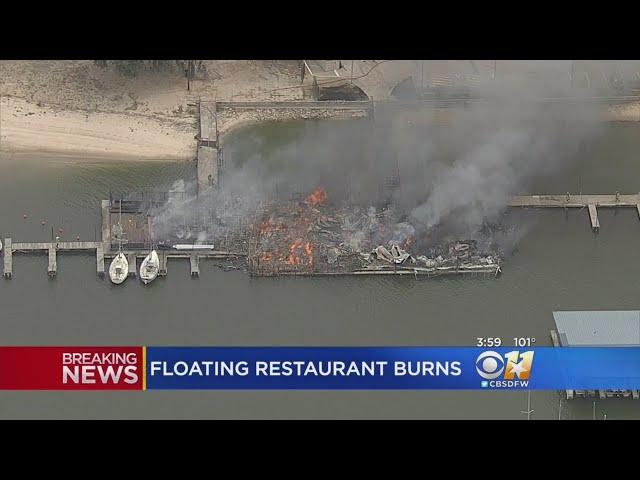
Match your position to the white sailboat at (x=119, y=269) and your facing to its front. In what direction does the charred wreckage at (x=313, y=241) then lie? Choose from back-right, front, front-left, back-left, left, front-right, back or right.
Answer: right

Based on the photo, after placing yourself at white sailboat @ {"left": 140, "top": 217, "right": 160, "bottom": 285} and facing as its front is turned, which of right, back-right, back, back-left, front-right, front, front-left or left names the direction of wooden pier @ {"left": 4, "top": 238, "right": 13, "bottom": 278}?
left

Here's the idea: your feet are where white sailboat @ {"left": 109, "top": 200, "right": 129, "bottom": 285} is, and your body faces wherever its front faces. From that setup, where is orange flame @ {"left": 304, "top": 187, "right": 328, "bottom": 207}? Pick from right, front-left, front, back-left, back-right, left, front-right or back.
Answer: right

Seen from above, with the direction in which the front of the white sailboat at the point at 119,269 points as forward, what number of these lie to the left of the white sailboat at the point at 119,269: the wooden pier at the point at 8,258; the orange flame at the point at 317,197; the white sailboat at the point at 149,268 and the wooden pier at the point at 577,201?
1

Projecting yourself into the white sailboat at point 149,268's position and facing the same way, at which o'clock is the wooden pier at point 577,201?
The wooden pier is roughly at 3 o'clock from the white sailboat.

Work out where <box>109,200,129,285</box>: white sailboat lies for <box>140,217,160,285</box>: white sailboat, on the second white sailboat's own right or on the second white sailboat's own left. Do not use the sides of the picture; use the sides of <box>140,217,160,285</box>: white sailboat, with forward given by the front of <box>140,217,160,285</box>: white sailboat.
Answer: on the second white sailboat's own left

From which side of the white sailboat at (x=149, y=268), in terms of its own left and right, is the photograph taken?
back

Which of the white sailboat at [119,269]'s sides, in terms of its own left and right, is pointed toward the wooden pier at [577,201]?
right

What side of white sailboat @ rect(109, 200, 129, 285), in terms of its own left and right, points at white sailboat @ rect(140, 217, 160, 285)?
right
